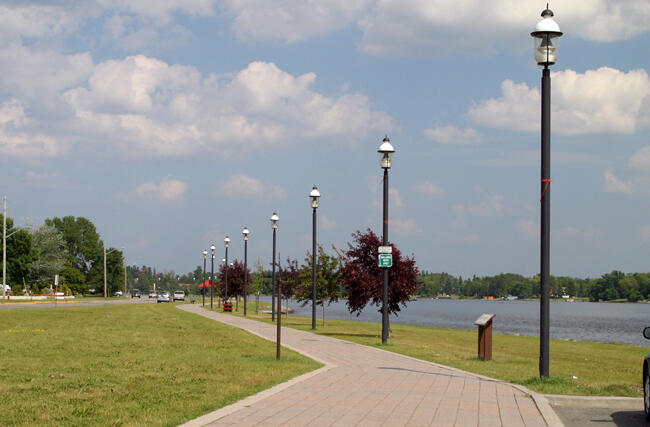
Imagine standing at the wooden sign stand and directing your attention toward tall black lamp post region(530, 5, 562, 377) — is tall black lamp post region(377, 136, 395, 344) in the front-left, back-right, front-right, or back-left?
back-right

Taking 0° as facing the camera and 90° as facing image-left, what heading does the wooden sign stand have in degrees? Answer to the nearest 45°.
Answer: approximately 45°

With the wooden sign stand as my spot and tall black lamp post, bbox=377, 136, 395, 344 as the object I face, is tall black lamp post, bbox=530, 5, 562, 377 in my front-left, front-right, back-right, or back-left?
back-left

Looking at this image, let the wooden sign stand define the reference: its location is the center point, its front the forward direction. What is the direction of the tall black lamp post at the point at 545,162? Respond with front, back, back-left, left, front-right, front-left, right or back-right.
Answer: front-left

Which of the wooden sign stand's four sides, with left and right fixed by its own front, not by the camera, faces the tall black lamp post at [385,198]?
right
